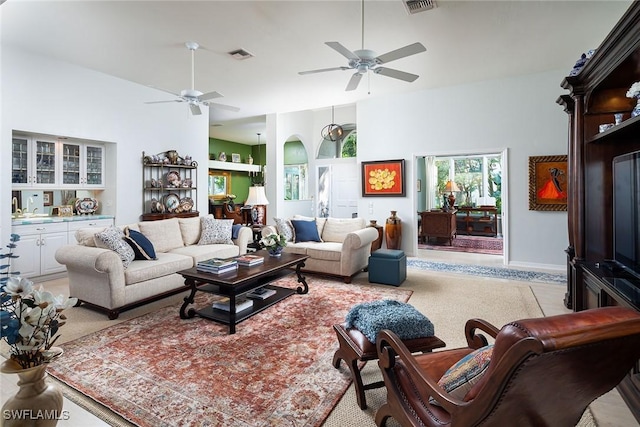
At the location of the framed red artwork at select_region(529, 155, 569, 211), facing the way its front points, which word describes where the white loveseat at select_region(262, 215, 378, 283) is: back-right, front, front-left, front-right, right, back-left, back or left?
front-right

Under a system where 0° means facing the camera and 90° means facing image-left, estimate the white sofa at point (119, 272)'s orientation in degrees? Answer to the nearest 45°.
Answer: approximately 315°

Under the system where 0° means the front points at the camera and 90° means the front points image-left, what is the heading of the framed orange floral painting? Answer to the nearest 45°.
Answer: approximately 45°

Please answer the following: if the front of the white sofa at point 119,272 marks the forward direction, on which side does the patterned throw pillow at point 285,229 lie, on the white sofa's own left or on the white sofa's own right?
on the white sofa's own left

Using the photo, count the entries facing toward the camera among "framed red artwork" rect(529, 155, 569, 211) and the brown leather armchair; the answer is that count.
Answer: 1
